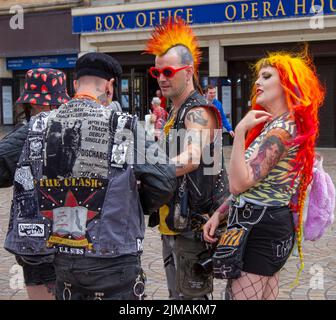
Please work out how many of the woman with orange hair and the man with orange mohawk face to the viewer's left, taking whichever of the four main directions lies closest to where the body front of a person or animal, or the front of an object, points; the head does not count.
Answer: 2

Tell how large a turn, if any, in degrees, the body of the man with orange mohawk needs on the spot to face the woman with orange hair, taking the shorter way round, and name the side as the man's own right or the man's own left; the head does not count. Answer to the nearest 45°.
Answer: approximately 135° to the man's own left

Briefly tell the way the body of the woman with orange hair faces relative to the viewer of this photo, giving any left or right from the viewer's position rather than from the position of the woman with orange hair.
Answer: facing to the left of the viewer

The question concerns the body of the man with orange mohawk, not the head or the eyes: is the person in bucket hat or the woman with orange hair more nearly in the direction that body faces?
the person in bucket hat

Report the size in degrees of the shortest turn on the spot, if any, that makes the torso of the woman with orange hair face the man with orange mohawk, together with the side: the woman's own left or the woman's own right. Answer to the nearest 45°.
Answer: approximately 45° to the woman's own right

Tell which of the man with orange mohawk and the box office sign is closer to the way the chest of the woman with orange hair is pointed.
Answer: the man with orange mohawk

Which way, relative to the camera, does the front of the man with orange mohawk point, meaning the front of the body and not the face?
to the viewer's left

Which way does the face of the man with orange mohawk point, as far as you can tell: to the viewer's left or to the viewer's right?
to the viewer's left

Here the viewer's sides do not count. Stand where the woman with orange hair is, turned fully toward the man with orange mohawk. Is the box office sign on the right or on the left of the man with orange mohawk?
right

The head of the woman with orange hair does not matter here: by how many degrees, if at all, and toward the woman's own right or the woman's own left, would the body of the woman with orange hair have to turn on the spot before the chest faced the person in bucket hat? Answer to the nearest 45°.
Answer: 0° — they already face them
